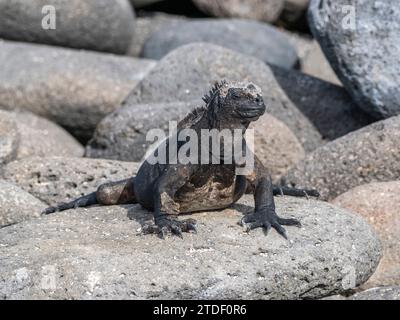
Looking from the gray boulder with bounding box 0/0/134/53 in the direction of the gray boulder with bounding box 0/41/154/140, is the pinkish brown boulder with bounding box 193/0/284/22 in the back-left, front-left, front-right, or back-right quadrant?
back-left

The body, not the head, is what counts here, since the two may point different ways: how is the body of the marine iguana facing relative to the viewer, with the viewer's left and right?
facing the viewer and to the right of the viewer

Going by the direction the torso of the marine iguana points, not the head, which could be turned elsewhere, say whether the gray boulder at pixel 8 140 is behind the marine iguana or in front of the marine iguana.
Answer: behind

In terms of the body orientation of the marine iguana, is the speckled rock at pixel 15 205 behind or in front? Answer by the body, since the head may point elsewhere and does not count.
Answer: behind

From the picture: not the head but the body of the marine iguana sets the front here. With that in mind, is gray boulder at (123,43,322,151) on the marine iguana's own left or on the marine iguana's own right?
on the marine iguana's own left

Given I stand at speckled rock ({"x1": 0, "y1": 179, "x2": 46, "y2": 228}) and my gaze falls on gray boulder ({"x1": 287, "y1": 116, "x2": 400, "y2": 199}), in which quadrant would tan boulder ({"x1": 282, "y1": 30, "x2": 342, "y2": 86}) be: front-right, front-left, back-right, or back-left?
front-left

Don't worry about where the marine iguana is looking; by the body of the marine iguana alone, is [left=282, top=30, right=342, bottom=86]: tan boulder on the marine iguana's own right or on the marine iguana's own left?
on the marine iguana's own left

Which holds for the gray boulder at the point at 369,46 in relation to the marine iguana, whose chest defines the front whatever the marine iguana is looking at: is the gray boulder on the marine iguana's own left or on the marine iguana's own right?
on the marine iguana's own left

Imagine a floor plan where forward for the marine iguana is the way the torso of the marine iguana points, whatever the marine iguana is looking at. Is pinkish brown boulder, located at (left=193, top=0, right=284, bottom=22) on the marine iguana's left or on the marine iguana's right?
on the marine iguana's left

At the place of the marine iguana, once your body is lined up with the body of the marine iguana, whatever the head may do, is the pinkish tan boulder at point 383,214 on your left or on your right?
on your left
